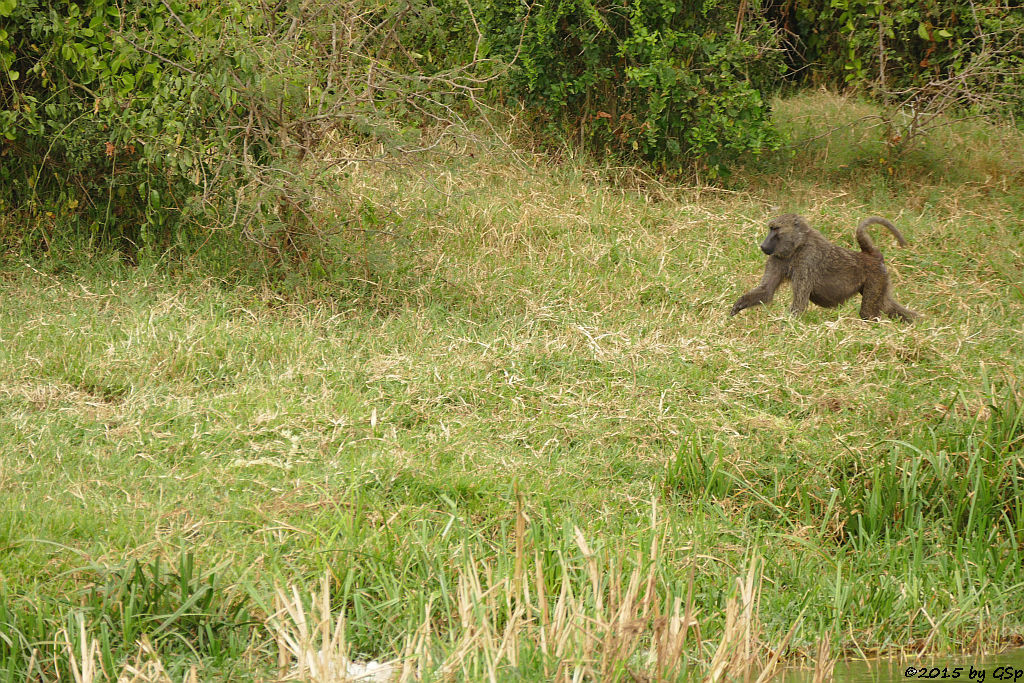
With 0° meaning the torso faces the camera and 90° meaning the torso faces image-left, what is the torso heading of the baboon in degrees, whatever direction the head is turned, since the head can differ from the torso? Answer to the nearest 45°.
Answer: approximately 90°

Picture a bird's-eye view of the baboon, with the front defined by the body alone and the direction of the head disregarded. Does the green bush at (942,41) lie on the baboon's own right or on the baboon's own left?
on the baboon's own right
